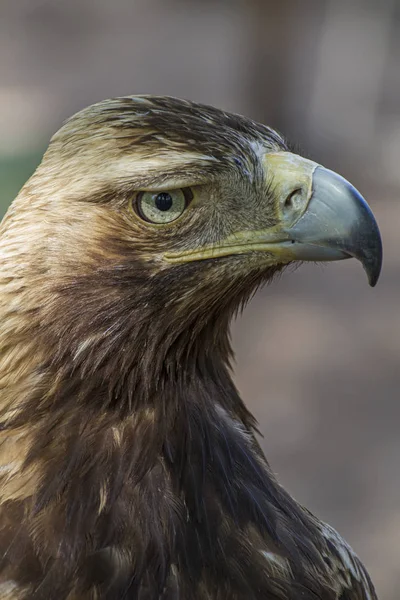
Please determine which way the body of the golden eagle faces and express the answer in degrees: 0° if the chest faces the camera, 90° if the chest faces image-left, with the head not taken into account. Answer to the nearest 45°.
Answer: approximately 270°
